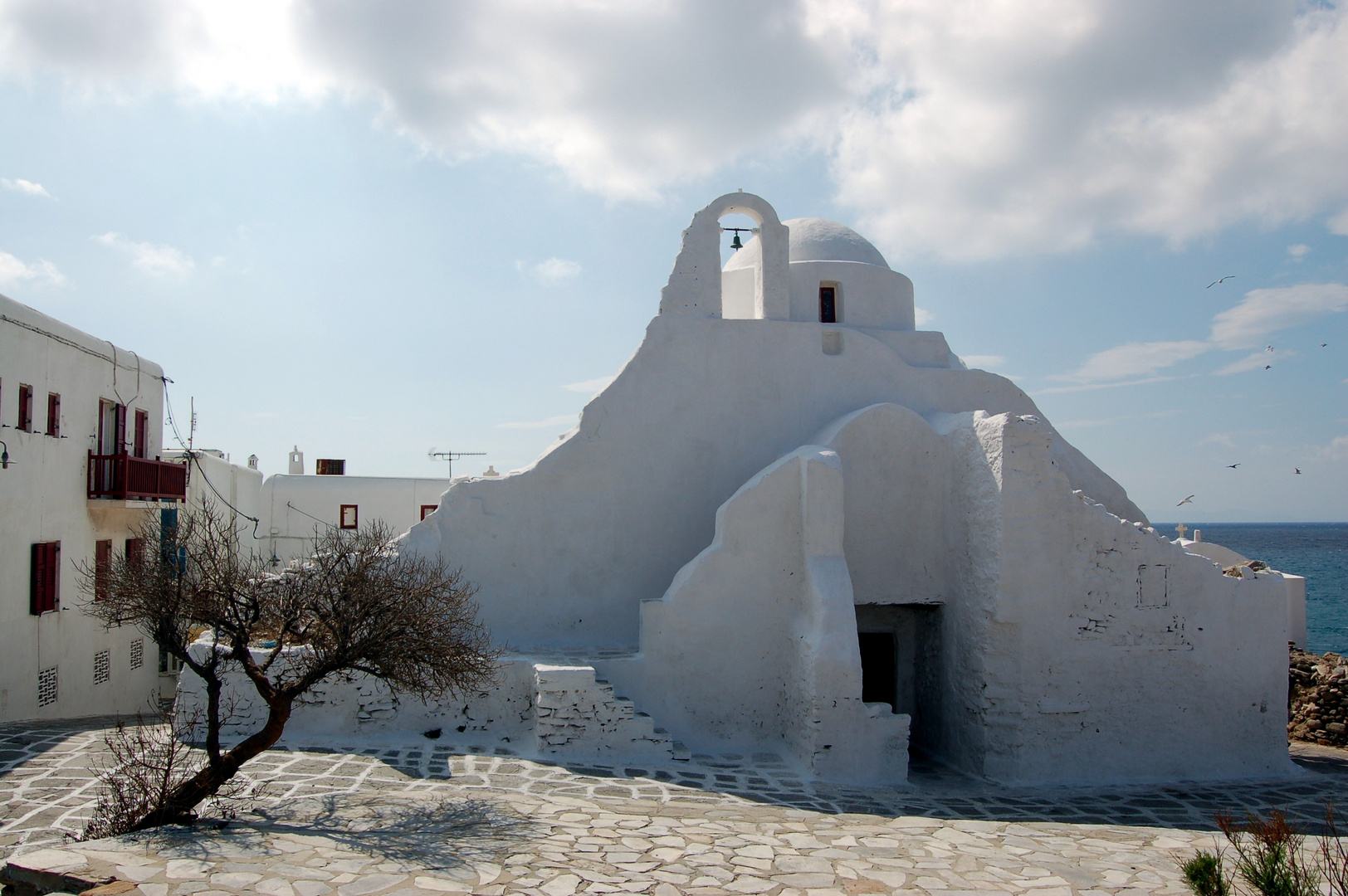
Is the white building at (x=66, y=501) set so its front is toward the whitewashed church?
yes

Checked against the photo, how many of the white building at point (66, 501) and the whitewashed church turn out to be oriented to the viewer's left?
0

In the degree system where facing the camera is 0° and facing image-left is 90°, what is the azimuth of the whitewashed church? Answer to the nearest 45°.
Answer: approximately 0°

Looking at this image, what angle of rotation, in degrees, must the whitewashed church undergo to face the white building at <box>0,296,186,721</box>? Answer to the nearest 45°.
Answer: approximately 90° to its right

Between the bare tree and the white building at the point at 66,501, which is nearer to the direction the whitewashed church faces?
the bare tree

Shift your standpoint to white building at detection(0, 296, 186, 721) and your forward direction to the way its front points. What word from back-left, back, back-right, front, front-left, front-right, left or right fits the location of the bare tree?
front-right

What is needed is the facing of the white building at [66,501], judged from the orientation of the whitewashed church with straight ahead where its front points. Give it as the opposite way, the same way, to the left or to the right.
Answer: to the left

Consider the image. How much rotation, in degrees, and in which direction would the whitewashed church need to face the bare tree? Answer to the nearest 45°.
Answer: approximately 45° to its right

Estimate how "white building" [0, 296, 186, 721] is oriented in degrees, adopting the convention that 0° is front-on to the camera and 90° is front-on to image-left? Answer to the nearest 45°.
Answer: approximately 315°
